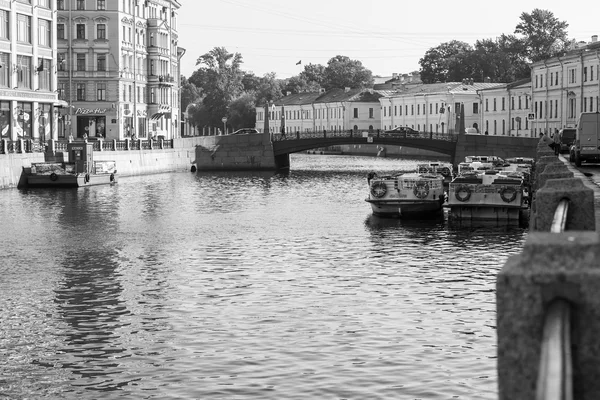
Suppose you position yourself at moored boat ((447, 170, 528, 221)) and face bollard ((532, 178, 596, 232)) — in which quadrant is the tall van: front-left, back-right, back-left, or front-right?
back-left

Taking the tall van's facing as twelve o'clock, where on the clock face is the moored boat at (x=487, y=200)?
The moored boat is roughly at 8 o'clock from the tall van.

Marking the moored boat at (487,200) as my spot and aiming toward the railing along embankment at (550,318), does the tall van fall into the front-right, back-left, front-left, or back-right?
back-left

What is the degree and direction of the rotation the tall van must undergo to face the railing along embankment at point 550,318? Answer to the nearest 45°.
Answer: approximately 180°

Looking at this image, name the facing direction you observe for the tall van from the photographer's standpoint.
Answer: facing away from the viewer
